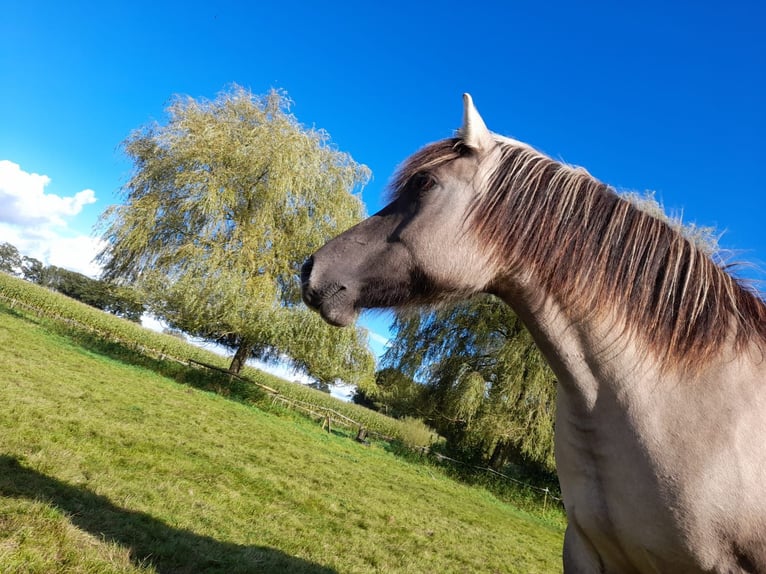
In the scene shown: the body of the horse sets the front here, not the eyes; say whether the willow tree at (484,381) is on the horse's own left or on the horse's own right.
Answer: on the horse's own right

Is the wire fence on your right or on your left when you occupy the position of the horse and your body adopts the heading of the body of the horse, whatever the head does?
on your right

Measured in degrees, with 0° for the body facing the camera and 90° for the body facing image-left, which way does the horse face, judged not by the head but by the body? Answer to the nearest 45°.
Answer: approximately 90°

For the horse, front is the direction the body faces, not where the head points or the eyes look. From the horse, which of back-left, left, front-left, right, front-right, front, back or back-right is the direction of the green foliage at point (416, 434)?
right

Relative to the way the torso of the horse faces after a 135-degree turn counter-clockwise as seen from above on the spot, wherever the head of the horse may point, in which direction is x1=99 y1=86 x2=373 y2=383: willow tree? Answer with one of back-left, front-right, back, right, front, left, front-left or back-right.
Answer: back

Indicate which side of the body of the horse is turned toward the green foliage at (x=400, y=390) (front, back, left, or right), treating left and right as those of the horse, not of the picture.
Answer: right
